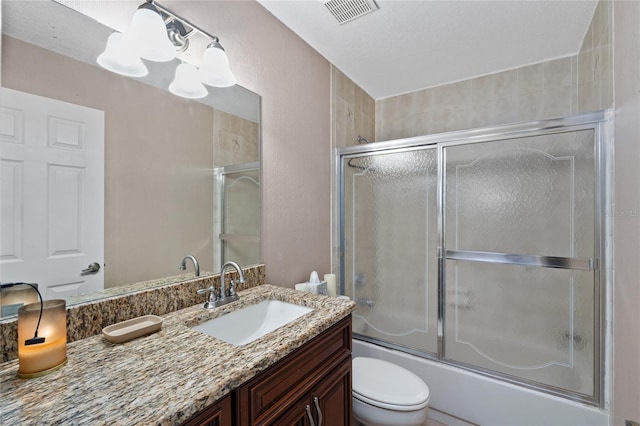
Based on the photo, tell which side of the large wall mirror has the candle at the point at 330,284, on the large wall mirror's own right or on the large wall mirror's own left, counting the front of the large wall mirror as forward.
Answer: on the large wall mirror's own left

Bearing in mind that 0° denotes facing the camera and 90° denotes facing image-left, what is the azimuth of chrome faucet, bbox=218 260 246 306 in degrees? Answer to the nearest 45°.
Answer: approximately 315°

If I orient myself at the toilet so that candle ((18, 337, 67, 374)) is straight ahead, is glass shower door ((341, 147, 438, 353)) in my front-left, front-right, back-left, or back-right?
back-right

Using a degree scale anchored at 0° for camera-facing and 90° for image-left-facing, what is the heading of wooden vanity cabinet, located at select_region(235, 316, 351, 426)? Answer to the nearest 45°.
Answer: approximately 315°

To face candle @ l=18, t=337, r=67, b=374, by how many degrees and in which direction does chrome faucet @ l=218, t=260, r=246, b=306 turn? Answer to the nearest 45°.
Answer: approximately 90° to its right

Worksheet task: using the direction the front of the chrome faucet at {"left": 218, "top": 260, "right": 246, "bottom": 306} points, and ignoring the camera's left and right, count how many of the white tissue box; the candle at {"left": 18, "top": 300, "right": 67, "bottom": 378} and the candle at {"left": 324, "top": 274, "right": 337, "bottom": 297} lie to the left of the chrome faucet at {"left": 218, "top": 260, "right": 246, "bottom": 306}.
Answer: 2

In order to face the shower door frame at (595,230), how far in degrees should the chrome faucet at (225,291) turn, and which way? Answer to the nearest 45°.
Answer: approximately 45° to its left

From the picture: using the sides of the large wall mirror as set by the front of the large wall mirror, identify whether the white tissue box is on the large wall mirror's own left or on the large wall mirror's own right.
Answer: on the large wall mirror's own left

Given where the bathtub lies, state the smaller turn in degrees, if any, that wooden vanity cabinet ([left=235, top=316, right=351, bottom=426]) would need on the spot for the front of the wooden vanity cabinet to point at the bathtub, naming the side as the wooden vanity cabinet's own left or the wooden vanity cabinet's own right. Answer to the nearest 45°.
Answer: approximately 90° to the wooden vanity cabinet's own left
